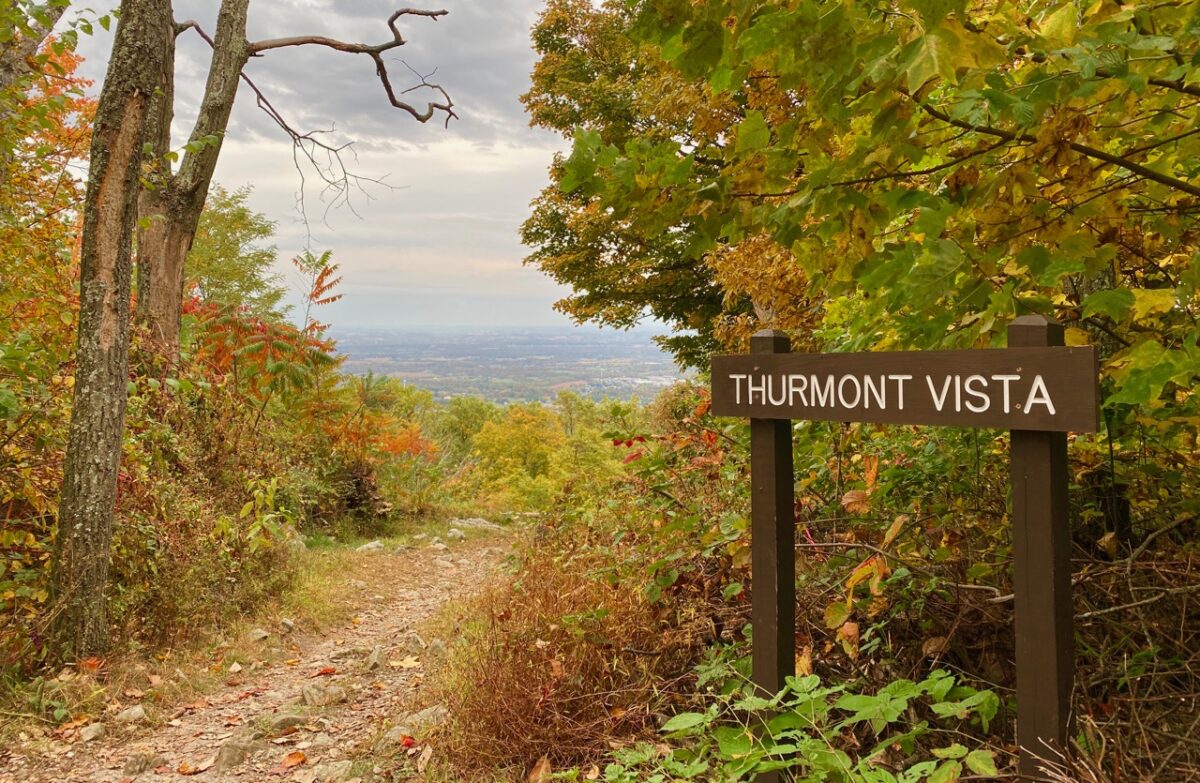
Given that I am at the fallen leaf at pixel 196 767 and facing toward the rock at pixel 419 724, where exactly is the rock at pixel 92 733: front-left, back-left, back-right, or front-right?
back-left

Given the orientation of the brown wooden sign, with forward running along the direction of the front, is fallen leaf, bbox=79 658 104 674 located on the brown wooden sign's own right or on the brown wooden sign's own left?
on the brown wooden sign's own right

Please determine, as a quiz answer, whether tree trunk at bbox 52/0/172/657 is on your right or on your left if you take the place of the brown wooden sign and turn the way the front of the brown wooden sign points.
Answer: on your right

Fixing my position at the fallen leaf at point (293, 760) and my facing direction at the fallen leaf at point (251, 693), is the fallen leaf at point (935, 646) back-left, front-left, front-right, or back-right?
back-right

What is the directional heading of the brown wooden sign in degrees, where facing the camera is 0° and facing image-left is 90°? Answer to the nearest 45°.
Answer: approximately 45°

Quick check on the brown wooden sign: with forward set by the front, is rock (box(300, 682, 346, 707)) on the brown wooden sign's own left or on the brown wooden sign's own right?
on the brown wooden sign's own right

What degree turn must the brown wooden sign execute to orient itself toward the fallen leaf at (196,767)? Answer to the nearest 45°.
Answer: approximately 45° to its right

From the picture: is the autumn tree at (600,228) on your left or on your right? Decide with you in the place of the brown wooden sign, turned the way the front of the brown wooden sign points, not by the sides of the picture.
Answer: on your right

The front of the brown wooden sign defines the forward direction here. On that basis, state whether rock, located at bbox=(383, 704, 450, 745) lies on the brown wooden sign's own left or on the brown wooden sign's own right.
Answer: on the brown wooden sign's own right

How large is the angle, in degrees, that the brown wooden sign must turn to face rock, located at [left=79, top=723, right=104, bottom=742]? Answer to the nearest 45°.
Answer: approximately 45° to its right
